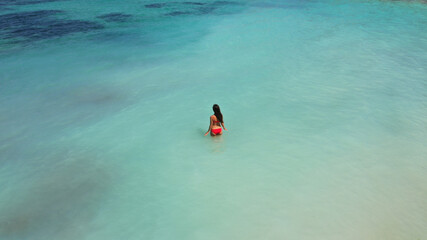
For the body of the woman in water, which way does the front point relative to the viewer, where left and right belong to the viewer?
facing away from the viewer
